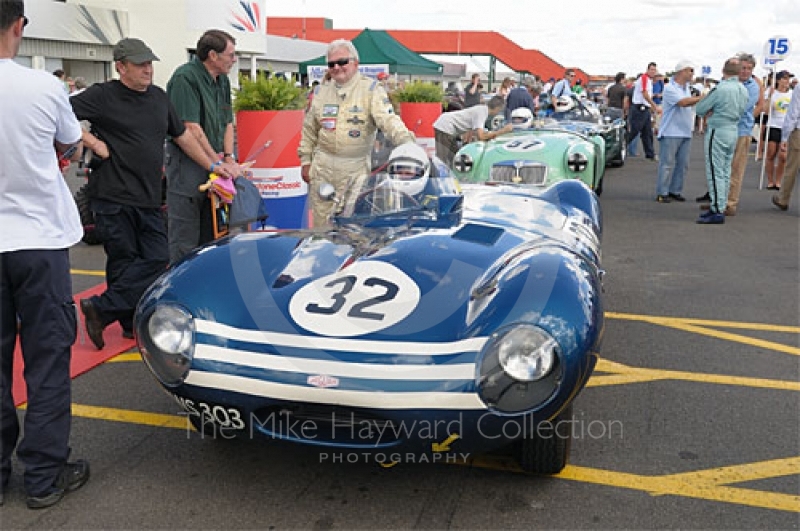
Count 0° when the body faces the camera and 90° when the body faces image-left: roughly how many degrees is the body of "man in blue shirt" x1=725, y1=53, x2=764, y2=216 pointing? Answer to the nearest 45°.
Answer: approximately 45°

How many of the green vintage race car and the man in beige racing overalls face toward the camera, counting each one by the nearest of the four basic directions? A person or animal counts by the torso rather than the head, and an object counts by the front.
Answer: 2

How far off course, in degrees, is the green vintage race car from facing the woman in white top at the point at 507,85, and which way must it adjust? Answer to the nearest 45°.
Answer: approximately 180°

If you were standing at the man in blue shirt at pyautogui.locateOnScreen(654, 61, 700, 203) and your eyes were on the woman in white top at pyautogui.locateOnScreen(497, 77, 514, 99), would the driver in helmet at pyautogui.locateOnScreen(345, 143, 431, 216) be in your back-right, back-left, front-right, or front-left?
back-left

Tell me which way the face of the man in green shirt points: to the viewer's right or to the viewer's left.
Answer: to the viewer's right

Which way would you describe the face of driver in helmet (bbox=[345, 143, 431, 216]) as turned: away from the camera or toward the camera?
toward the camera

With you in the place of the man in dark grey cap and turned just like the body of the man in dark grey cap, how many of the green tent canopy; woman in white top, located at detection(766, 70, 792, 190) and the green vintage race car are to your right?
0

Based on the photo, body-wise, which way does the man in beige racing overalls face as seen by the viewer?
toward the camera

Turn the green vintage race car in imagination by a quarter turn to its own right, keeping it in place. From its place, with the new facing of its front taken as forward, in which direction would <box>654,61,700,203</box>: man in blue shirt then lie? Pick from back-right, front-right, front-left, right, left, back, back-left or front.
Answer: back-right

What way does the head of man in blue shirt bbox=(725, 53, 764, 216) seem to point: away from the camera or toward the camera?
toward the camera

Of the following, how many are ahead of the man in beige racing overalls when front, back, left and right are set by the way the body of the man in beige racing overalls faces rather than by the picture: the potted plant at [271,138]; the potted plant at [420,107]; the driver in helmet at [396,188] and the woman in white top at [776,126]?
1

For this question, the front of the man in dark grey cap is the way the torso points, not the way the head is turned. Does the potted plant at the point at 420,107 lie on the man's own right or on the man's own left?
on the man's own left

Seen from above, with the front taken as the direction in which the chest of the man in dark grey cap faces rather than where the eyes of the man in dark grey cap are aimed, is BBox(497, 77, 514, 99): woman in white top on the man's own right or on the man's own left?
on the man's own left

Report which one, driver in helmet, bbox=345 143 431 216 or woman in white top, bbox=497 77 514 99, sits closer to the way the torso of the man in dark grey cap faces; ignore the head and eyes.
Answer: the driver in helmet

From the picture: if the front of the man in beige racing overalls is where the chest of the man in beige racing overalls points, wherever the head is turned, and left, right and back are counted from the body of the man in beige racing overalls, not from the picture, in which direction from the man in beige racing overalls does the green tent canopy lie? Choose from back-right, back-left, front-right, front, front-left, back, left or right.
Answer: back

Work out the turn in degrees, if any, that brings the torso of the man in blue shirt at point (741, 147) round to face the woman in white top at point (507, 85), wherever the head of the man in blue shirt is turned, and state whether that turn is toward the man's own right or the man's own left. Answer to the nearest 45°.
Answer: approximately 90° to the man's own right

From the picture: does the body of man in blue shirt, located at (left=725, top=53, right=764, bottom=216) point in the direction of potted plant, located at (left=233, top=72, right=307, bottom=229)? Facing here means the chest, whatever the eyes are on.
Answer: yes

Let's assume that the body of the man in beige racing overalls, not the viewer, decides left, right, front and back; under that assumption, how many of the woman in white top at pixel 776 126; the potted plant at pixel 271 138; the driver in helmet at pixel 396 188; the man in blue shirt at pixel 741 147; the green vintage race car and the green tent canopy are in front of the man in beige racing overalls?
1
